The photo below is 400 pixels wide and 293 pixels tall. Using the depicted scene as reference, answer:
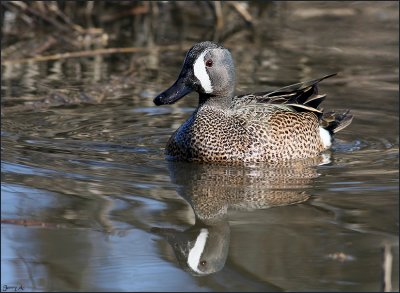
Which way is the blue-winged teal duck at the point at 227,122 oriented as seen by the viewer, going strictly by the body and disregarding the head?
to the viewer's left
